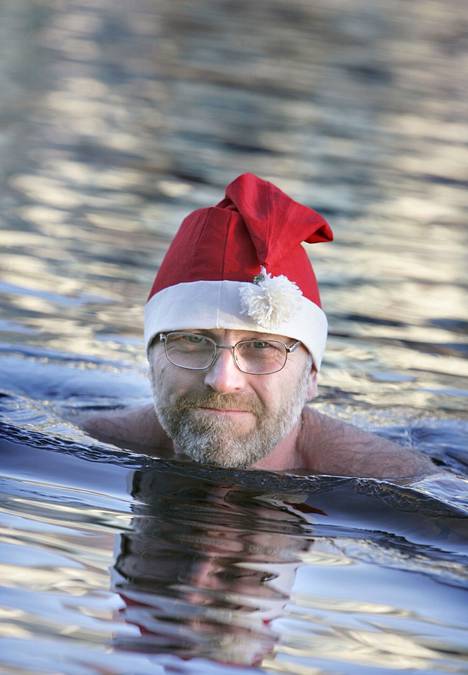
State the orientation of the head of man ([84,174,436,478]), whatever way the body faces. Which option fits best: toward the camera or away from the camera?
toward the camera

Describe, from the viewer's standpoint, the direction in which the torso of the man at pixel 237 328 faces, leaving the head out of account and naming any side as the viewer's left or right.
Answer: facing the viewer
